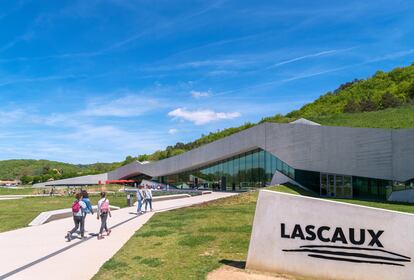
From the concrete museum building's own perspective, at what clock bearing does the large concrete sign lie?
The large concrete sign is roughly at 11 o'clock from the concrete museum building.

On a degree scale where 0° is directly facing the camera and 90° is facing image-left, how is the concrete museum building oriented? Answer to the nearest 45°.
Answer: approximately 45°

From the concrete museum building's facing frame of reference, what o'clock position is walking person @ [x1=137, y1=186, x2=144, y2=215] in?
The walking person is roughly at 12 o'clock from the concrete museum building.
